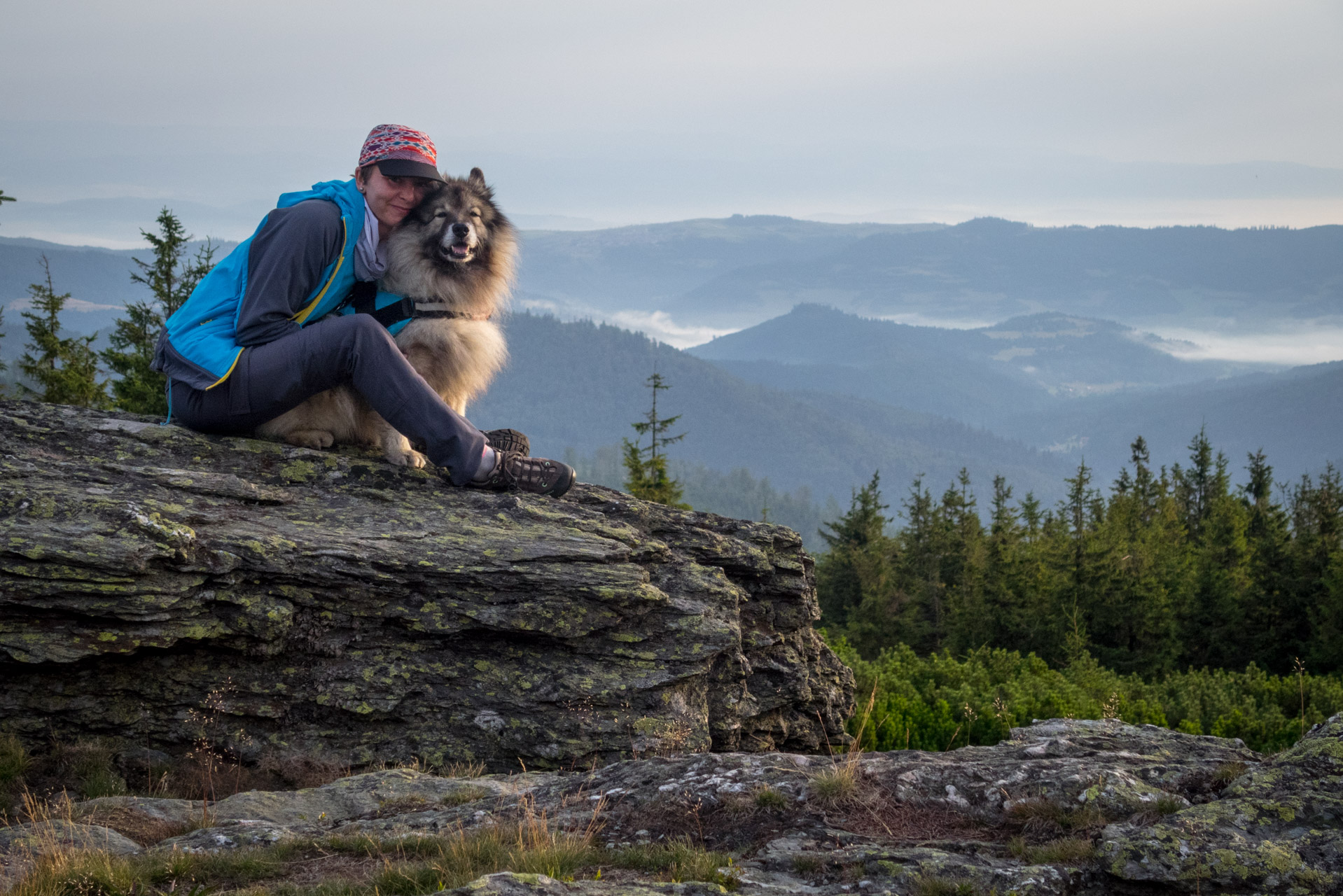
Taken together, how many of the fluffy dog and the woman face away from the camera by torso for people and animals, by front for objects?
0

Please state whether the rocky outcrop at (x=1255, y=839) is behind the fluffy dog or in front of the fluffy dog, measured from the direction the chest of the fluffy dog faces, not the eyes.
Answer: in front

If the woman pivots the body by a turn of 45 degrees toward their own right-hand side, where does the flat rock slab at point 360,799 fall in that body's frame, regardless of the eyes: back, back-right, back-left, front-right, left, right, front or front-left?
front-right

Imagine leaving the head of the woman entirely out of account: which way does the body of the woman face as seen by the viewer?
to the viewer's right

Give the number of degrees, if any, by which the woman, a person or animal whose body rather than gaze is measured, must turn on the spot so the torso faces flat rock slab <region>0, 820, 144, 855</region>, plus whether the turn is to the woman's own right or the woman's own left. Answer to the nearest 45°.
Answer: approximately 90° to the woman's own right

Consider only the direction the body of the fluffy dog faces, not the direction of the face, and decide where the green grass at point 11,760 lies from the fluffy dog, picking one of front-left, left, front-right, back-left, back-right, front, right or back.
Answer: right

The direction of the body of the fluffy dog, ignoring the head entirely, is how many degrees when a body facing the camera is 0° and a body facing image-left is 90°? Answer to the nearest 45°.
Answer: approximately 315°
